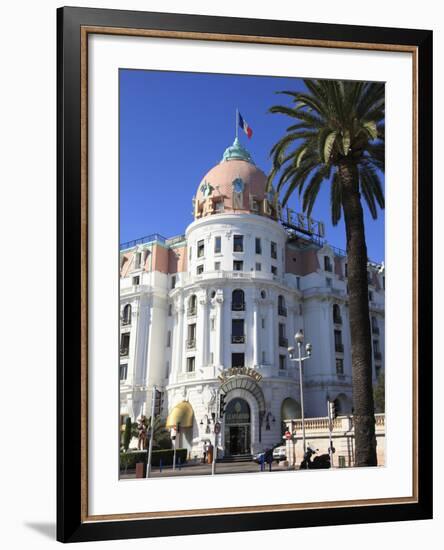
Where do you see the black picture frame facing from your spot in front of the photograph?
facing the viewer and to the right of the viewer
